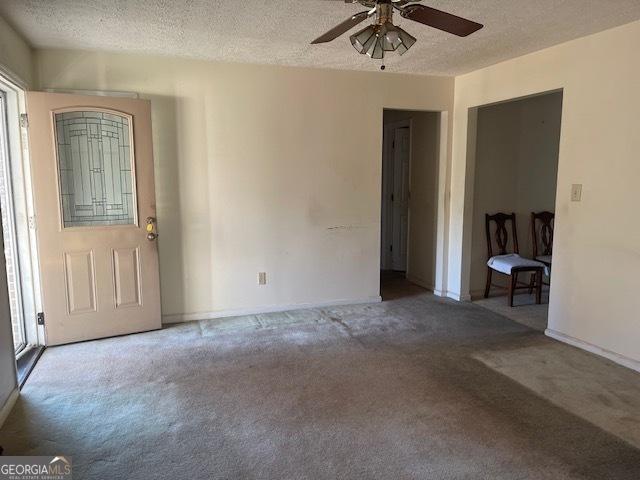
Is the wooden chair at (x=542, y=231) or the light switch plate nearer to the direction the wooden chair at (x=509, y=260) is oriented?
the light switch plate

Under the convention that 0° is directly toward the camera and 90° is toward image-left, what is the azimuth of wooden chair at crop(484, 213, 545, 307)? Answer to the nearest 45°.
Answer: approximately 315°

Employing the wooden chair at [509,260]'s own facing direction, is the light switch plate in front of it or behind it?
in front

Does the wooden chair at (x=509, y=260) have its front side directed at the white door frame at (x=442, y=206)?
no

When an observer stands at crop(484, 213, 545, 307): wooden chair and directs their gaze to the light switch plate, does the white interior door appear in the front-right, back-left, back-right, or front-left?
back-right

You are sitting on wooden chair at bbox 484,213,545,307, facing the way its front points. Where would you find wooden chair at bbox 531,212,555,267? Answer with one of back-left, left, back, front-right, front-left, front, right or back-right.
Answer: left

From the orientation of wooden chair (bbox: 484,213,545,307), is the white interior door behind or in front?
behind

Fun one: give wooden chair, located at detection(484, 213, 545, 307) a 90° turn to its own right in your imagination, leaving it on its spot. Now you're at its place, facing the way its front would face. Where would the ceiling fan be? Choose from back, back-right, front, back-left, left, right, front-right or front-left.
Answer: front-left

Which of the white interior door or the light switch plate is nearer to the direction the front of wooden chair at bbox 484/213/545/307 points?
the light switch plate
